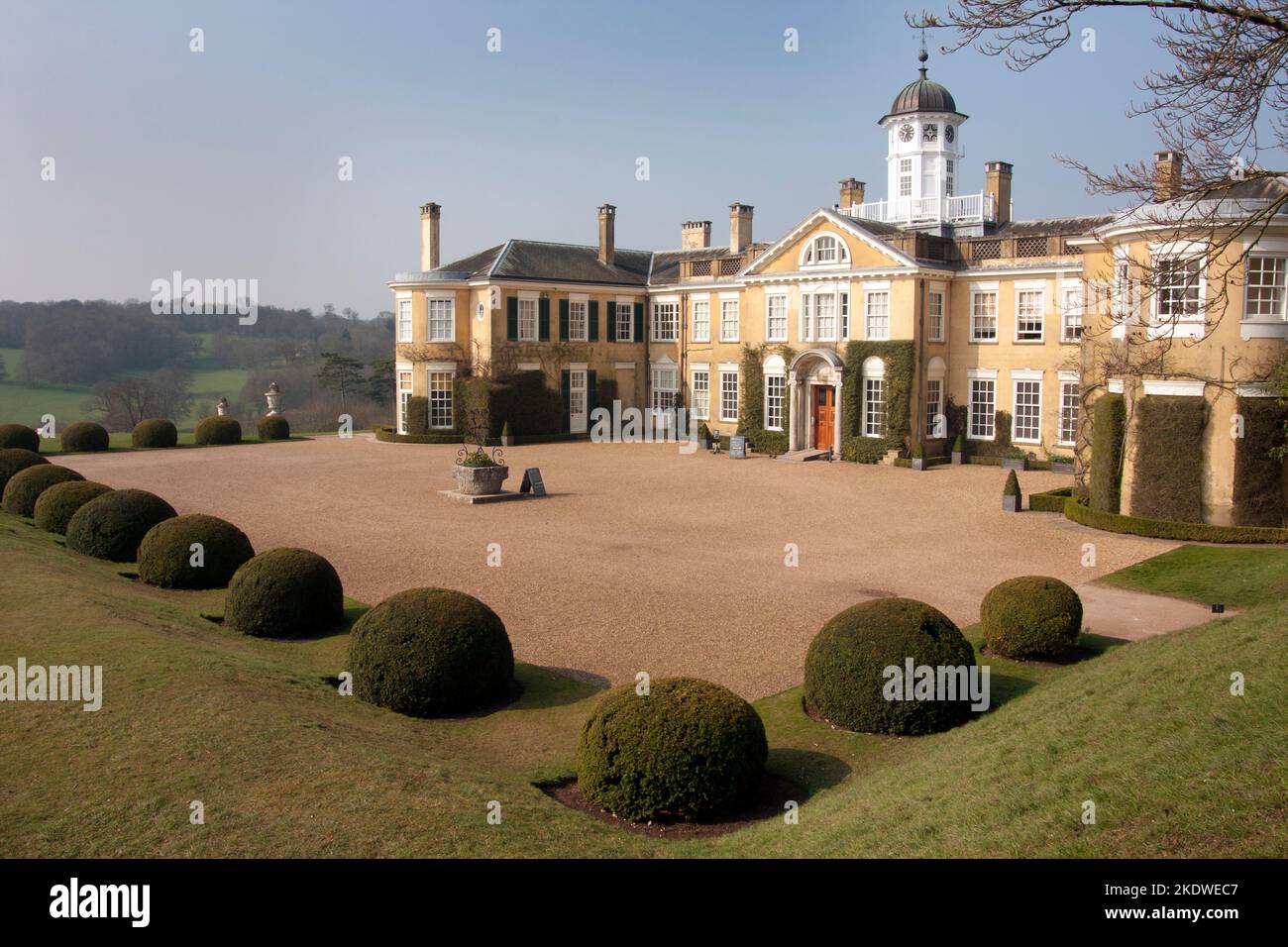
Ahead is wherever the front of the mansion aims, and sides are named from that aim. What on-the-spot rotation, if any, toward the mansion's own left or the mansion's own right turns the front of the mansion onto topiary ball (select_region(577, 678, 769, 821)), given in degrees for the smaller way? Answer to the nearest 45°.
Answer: approximately 45° to the mansion's own left

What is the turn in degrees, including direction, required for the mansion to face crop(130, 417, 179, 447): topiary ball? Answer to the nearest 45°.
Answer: approximately 45° to its right

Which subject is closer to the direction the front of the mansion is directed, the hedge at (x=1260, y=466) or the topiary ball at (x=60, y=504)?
the topiary ball

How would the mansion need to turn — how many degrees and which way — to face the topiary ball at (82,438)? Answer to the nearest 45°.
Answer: approximately 45° to its right

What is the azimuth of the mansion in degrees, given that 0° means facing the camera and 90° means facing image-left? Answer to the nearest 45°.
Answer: approximately 45°

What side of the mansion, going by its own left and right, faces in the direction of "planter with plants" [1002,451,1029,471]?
left
